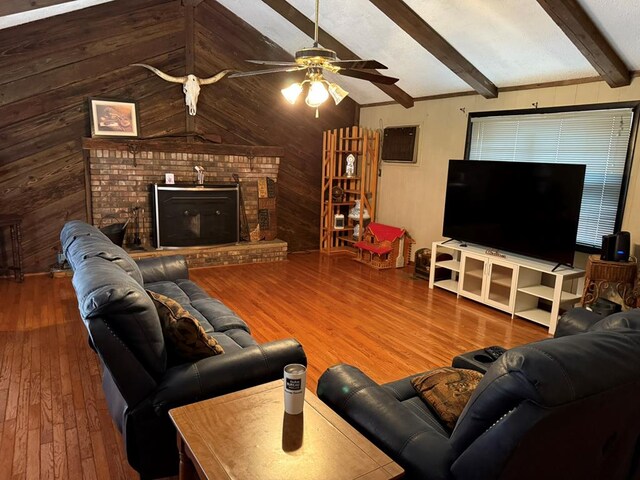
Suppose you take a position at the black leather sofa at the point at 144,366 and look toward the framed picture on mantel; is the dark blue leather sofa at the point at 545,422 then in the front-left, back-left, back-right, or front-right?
back-right

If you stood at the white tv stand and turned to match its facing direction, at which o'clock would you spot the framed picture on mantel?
The framed picture on mantel is roughly at 1 o'clock from the white tv stand.

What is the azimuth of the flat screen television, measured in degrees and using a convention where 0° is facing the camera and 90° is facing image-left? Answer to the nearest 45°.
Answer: approximately 45°

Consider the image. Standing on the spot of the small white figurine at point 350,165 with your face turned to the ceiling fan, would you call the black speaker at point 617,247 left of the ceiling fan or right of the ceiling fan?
left
